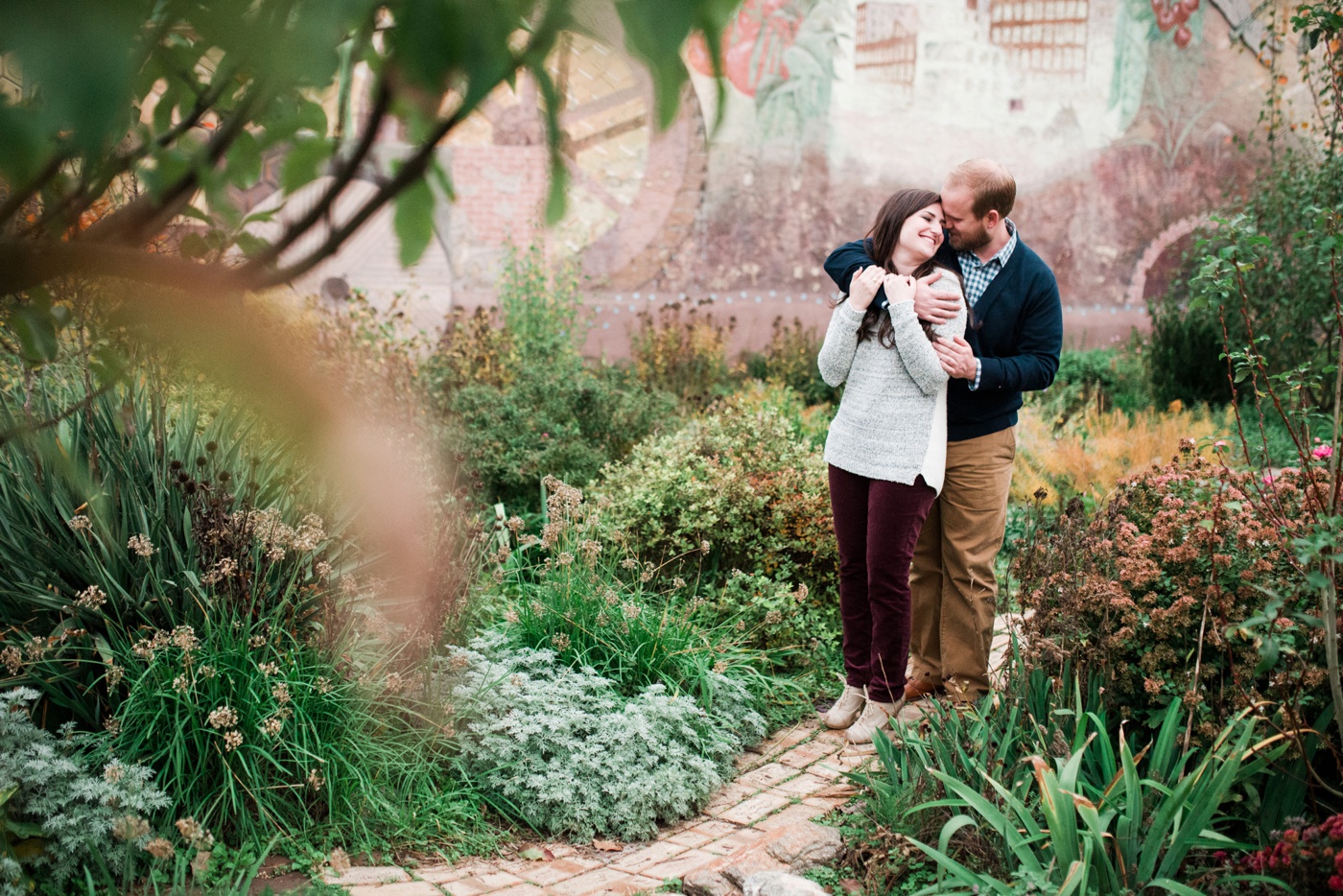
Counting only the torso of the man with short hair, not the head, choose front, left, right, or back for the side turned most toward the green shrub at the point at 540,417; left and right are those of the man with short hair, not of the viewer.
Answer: right

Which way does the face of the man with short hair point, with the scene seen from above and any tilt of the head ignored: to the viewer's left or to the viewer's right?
to the viewer's left

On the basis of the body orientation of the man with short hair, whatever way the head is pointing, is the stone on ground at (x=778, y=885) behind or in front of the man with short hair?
in front

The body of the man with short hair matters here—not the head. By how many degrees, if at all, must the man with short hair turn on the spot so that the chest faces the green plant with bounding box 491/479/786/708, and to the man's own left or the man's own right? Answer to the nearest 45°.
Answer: approximately 45° to the man's own right

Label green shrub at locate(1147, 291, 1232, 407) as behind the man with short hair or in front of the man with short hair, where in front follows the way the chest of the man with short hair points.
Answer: behind

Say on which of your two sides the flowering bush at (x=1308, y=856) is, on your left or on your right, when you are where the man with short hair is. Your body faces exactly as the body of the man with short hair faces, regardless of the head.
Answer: on your left

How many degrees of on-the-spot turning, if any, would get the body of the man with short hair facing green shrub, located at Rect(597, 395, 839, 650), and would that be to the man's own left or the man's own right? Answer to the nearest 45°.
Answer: approximately 90° to the man's own right

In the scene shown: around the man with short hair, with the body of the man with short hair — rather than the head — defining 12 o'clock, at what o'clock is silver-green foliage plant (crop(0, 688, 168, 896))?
The silver-green foliage plant is roughly at 12 o'clock from the man with short hair.
